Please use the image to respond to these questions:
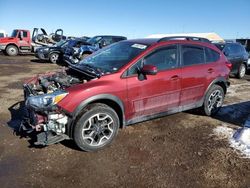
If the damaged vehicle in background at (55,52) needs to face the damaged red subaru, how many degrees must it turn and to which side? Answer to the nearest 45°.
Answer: approximately 45° to its left

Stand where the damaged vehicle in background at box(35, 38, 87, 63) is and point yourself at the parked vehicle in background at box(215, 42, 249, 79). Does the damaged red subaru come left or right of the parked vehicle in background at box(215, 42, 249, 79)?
right

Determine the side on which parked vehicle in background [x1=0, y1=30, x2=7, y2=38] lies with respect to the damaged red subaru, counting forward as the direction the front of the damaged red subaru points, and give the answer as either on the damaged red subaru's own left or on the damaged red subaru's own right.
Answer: on the damaged red subaru's own right

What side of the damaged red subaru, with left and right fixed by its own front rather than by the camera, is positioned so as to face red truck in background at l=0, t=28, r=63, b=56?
right

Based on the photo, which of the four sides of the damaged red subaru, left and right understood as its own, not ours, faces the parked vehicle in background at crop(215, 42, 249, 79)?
back

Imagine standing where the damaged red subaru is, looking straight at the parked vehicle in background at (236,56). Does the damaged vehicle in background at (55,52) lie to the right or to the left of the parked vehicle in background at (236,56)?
left
